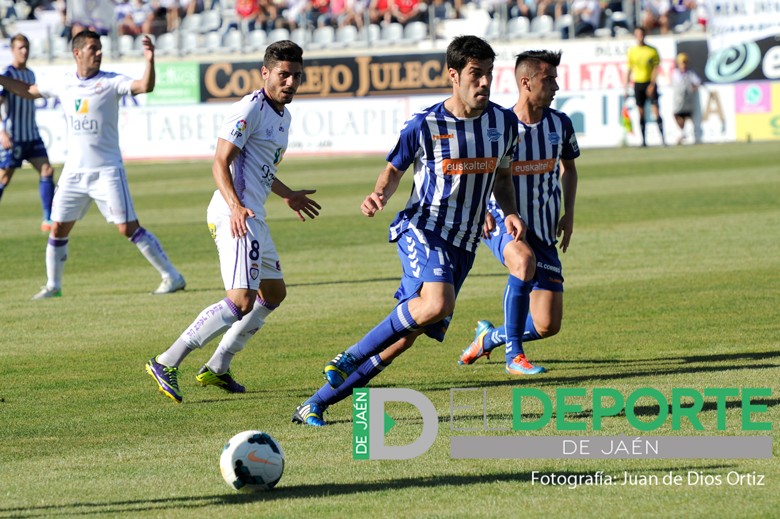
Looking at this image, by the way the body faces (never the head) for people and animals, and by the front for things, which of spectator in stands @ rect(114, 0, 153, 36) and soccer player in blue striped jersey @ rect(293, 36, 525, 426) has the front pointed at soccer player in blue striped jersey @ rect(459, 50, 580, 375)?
the spectator in stands

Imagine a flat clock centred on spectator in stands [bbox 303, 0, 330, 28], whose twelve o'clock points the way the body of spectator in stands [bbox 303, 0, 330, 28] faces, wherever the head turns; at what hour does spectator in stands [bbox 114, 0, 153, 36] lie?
spectator in stands [bbox 114, 0, 153, 36] is roughly at 4 o'clock from spectator in stands [bbox 303, 0, 330, 28].

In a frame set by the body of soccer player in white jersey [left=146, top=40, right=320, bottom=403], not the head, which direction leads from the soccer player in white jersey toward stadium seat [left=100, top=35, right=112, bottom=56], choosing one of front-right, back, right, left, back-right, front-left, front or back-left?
back-left

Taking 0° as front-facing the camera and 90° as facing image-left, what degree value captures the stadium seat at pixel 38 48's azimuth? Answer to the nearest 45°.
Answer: approximately 0°

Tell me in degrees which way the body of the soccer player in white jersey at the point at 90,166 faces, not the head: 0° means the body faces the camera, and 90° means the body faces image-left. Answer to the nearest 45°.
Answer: approximately 0°

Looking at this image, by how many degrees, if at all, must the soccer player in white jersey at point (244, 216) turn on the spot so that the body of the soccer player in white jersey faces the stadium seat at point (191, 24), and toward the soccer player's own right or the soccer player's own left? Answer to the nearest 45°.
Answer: approximately 135° to the soccer player's own left

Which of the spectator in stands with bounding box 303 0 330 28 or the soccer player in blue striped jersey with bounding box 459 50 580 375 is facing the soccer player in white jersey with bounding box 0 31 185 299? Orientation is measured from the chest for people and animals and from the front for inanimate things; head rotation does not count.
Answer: the spectator in stands

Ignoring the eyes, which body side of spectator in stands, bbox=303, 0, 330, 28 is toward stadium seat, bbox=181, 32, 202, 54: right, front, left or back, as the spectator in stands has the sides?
right

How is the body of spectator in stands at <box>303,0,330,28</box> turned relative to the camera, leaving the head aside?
toward the camera

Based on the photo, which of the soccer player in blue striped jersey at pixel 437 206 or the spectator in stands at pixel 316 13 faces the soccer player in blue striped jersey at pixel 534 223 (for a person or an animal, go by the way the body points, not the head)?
the spectator in stands

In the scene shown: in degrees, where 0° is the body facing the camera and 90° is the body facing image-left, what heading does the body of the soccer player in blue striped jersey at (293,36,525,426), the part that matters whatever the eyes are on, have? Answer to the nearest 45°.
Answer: approximately 315°

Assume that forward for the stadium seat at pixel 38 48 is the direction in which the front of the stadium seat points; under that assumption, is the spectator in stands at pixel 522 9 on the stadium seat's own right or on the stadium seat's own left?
on the stadium seat's own left

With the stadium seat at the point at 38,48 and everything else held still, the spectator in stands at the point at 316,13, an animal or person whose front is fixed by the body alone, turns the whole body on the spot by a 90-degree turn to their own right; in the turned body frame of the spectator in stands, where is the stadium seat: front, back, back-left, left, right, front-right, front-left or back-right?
front

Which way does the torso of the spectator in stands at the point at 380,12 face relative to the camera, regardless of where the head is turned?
toward the camera

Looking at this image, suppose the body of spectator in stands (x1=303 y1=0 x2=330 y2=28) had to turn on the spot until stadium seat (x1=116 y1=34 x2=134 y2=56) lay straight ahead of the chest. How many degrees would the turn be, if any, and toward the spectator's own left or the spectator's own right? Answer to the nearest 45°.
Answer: approximately 90° to the spectator's own right

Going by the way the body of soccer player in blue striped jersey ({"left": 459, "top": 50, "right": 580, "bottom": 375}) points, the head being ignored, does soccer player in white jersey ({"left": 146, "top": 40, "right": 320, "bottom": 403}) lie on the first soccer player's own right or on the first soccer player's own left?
on the first soccer player's own right
